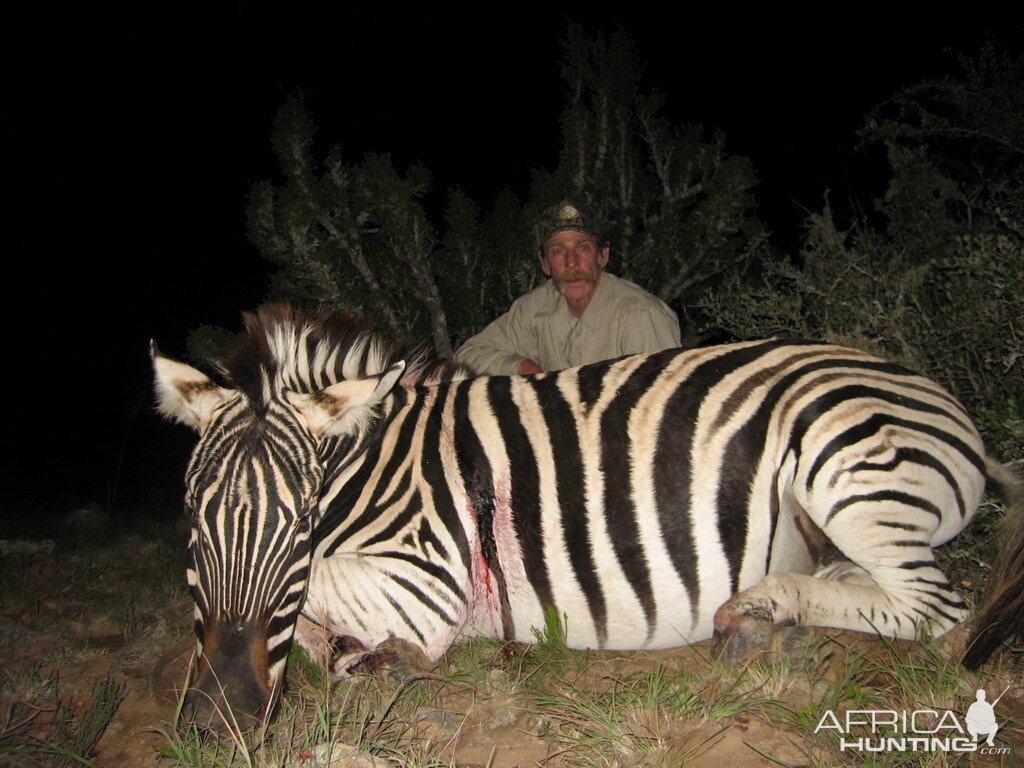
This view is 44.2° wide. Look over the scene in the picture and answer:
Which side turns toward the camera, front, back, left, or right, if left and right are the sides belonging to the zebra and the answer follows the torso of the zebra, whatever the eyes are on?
left

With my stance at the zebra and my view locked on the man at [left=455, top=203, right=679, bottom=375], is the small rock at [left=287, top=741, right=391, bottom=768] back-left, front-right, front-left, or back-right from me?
back-left

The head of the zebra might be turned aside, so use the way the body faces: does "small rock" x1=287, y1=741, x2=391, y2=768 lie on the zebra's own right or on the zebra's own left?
on the zebra's own left

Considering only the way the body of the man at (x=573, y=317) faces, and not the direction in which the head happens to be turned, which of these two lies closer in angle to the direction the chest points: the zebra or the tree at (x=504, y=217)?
the zebra

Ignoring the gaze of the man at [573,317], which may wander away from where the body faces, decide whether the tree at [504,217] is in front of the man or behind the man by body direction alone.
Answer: behind

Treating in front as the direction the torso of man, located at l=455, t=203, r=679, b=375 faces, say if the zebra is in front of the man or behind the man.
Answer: in front

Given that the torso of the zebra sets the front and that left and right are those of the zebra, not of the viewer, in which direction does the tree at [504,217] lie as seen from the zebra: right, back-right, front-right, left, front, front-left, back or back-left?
right

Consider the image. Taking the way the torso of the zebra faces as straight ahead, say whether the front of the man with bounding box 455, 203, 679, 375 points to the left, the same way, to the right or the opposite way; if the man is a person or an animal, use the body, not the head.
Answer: to the left

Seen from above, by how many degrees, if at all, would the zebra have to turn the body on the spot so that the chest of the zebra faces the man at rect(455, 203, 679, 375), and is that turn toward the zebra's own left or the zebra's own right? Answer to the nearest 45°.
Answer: approximately 90° to the zebra's own right

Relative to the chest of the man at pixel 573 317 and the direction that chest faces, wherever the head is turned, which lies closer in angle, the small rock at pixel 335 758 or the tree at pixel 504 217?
the small rock

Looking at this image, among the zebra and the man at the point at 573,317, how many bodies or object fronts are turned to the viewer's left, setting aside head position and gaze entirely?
1
